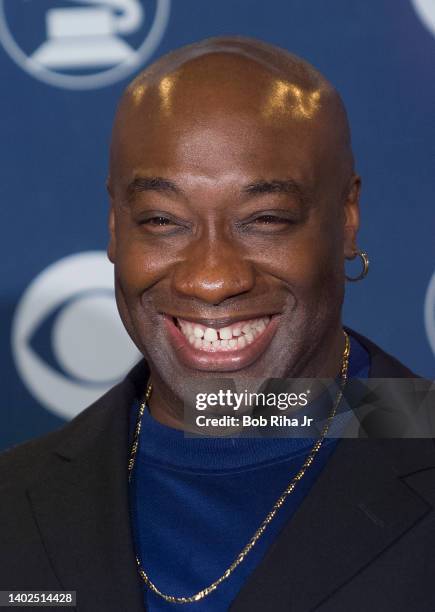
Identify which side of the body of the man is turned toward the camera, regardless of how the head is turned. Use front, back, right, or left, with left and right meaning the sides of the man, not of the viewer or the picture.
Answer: front
